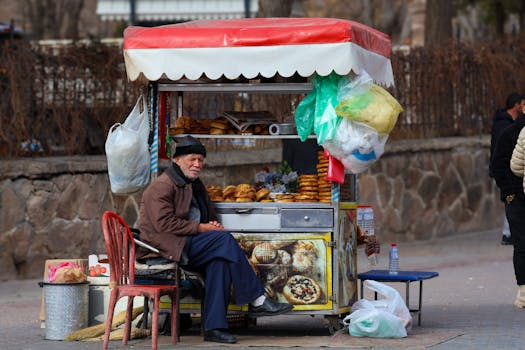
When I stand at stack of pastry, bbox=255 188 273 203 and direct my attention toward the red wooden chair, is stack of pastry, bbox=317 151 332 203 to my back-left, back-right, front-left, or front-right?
back-left

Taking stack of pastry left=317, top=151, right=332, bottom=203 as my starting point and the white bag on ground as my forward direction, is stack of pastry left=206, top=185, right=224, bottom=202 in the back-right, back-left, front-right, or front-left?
back-right

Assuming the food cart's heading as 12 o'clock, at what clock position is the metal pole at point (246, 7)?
The metal pole is roughly at 6 o'clock from the food cart.

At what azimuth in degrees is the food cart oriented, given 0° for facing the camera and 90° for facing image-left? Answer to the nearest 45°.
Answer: approximately 0°

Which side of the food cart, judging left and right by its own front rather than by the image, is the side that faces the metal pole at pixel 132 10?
back

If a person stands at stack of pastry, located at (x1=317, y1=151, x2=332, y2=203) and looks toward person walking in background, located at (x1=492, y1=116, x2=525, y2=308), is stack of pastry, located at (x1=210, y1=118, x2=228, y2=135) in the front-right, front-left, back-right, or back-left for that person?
back-left
